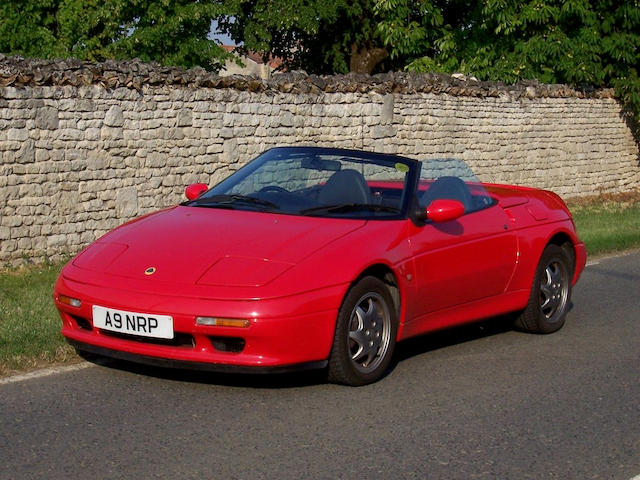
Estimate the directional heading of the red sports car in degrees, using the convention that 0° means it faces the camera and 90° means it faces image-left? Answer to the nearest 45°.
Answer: approximately 45°

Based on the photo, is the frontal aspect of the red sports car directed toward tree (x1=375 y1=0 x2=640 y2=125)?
no
